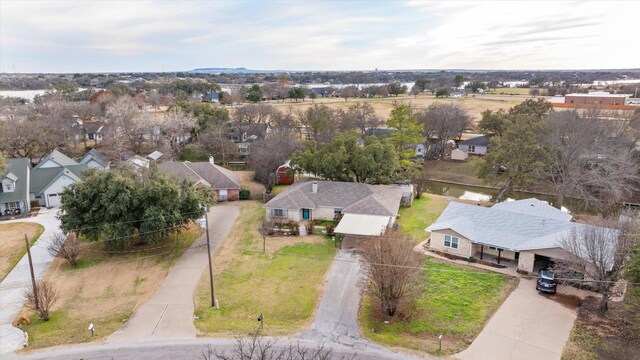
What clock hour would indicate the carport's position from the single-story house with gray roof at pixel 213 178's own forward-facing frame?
The carport is roughly at 11 o'clock from the single-story house with gray roof.

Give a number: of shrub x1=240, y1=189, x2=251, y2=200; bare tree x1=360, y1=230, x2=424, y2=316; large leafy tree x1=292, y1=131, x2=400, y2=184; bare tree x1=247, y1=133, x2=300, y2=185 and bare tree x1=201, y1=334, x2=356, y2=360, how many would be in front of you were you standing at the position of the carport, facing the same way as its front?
2

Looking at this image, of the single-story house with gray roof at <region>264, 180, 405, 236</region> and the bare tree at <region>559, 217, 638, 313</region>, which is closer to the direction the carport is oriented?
the bare tree

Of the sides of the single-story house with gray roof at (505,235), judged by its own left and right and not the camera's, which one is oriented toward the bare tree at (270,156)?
right

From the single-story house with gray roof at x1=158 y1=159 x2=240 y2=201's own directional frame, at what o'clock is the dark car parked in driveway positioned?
The dark car parked in driveway is roughly at 11 o'clock from the single-story house with gray roof.

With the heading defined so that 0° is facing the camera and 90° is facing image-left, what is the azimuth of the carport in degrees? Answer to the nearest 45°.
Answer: approximately 0°

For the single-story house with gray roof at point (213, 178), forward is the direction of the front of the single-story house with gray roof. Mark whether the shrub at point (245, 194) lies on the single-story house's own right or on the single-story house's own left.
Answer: on the single-story house's own left

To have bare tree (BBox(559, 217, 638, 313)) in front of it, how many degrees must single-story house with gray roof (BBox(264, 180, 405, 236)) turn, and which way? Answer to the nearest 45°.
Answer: approximately 45° to its left

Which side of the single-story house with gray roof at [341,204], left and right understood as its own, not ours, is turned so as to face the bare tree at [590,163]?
left

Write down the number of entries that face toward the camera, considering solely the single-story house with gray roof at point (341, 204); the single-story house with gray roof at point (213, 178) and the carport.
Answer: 3
